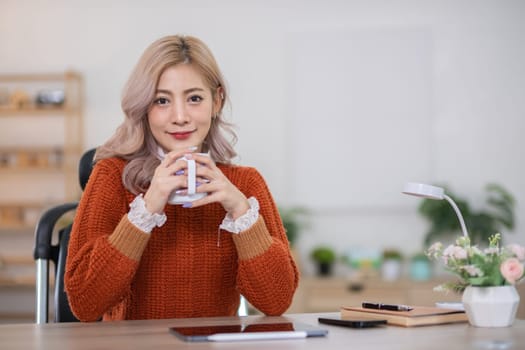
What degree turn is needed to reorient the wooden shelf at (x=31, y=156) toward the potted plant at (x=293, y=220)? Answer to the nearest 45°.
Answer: approximately 45° to its left

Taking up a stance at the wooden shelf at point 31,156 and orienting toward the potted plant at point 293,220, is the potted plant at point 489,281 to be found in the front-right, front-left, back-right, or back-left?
front-right

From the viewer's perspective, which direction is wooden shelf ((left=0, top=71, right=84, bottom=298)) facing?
toward the camera

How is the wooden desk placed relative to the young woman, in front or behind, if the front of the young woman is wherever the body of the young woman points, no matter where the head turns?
in front

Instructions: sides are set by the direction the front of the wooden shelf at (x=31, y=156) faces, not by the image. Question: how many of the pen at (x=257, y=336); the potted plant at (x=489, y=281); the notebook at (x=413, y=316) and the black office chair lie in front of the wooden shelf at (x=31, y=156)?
4

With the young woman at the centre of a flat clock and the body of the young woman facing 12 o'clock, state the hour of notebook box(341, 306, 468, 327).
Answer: The notebook is roughly at 10 o'clock from the young woman.

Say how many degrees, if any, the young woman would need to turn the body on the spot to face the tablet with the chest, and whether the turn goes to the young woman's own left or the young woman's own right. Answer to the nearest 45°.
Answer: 0° — they already face it

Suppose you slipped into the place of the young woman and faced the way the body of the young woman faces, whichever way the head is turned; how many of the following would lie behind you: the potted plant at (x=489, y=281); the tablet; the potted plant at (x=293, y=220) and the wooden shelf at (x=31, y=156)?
2

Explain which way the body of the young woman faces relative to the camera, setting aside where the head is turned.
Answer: toward the camera

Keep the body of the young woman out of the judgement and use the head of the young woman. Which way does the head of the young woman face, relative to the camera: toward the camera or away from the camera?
toward the camera

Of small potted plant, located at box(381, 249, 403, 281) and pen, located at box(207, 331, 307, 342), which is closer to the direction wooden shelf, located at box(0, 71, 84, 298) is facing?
the pen

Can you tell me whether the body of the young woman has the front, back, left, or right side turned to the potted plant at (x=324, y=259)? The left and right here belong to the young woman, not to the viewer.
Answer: back

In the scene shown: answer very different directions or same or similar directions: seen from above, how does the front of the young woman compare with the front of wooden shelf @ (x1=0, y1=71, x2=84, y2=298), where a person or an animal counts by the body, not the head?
same or similar directions

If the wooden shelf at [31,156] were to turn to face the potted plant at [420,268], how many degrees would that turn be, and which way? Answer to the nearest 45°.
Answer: approximately 45° to its left

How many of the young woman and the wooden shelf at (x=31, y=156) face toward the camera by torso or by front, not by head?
2
